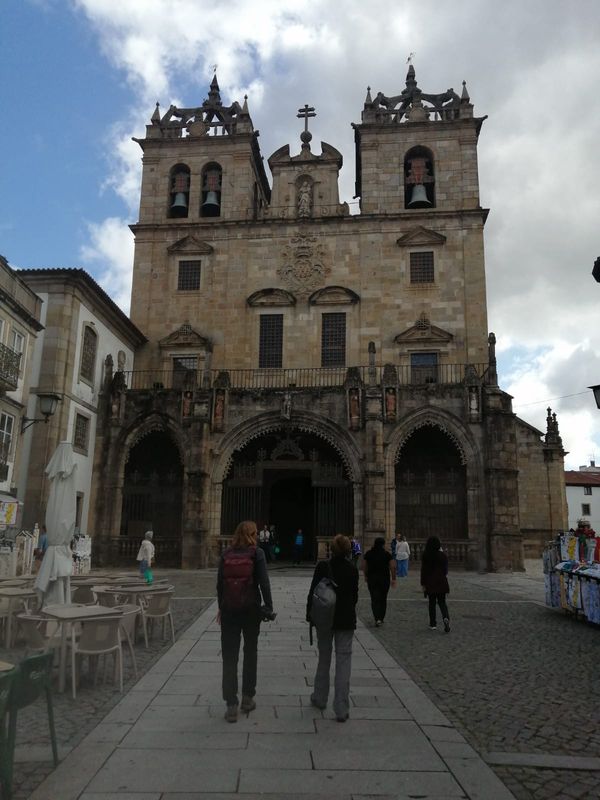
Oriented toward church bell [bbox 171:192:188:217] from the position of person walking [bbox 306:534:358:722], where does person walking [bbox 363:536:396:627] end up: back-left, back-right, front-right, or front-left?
front-right

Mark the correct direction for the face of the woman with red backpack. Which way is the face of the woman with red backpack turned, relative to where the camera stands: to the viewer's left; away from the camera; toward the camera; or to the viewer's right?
away from the camera

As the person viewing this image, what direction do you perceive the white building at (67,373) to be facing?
facing the viewer and to the right of the viewer

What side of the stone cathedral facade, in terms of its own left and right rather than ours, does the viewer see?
front

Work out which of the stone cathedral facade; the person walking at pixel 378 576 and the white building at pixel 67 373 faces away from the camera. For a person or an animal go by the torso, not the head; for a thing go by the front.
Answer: the person walking

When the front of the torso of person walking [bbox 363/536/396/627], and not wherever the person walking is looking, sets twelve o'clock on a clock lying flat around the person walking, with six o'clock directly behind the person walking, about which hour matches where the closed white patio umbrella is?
The closed white patio umbrella is roughly at 8 o'clock from the person walking.

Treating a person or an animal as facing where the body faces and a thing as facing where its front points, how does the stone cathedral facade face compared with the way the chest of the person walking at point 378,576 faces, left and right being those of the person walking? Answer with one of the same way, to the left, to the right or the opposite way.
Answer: the opposite way

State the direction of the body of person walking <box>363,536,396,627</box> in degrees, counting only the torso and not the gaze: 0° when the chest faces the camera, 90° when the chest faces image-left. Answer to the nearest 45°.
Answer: approximately 180°

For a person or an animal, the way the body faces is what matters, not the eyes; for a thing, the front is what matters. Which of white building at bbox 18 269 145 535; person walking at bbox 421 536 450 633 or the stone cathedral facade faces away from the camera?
the person walking

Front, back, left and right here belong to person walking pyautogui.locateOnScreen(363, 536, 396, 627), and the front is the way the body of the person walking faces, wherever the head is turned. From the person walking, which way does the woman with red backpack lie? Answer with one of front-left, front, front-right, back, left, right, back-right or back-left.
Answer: back

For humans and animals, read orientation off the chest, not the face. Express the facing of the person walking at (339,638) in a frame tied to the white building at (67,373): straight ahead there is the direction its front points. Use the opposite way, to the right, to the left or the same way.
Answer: to the left

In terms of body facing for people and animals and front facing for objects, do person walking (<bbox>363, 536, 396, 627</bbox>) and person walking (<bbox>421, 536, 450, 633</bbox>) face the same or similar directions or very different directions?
same or similar directions

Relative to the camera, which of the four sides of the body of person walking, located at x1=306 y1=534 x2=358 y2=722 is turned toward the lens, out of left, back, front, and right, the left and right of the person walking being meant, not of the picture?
back

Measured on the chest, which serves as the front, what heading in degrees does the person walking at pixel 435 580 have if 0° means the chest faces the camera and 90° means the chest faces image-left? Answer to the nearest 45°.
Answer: approximately 180°

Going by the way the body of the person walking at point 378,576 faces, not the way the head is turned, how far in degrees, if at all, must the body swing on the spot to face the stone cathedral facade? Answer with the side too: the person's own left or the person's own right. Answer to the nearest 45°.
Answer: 0° — they already face it
